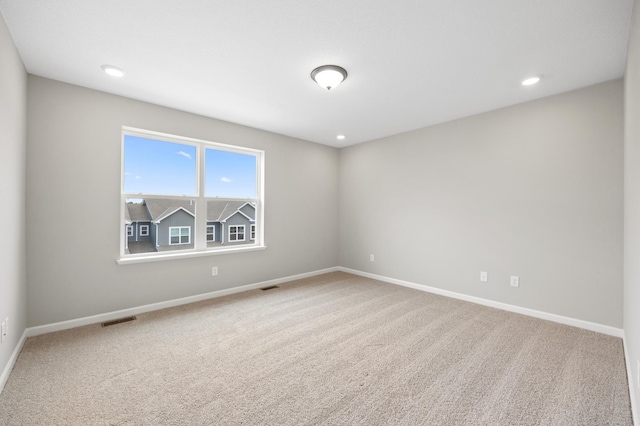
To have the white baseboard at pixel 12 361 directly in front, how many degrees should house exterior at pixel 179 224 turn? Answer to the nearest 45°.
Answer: approximately 45° to its right

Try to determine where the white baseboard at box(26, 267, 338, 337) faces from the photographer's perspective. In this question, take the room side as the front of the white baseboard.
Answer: facing the viewer and to the right of the viewer

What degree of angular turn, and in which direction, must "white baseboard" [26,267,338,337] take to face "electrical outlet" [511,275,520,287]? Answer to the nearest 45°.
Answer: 0° — it already faces it

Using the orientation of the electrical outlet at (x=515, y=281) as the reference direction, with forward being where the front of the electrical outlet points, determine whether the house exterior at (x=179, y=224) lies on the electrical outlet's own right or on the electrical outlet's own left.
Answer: on the electrical outlet's own right

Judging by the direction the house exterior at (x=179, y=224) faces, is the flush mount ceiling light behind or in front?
in front

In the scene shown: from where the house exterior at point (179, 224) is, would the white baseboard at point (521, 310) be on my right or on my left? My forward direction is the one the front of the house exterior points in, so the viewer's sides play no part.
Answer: on my left

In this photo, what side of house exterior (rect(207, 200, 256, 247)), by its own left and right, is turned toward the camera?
front

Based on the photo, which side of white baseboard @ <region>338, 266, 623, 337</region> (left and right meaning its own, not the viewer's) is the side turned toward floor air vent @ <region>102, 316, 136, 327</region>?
front

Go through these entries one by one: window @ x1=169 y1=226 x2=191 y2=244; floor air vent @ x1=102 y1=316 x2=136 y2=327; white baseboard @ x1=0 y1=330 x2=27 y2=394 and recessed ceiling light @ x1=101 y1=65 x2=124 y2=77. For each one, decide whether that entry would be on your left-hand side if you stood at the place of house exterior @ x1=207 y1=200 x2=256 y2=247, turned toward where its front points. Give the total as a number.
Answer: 0

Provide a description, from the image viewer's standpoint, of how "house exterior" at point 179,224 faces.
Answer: facing the viewer

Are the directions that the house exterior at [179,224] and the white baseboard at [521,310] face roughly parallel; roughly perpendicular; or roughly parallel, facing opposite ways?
roughly perpendicular

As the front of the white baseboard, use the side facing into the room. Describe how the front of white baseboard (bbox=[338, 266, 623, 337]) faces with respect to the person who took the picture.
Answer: facing the viewer and to the left of the viewer
